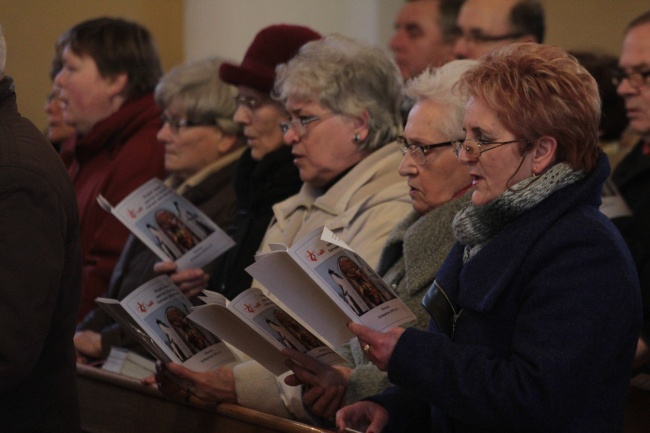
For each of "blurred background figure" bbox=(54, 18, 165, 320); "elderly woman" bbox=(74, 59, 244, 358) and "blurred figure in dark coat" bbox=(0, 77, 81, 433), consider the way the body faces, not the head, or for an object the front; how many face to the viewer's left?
3

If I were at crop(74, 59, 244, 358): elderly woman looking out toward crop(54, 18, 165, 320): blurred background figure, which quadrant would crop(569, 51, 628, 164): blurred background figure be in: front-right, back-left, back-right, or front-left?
back-right

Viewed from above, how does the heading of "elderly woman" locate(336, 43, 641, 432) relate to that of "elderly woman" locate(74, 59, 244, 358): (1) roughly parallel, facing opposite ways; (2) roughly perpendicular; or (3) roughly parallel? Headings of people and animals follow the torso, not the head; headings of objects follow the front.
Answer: roughly parallel

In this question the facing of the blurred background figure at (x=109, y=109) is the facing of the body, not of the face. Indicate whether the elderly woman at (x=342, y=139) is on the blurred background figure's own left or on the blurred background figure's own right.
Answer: on the blurred background figure's own left

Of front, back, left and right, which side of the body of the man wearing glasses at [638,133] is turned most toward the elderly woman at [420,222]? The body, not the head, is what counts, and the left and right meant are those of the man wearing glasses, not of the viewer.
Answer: front

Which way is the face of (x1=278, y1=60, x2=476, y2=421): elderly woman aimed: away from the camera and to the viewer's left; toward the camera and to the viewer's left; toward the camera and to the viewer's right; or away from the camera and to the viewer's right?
toward the camera and to the viewer's left

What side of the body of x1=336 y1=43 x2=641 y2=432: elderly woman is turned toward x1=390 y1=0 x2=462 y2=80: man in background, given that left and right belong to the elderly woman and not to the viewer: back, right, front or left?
right

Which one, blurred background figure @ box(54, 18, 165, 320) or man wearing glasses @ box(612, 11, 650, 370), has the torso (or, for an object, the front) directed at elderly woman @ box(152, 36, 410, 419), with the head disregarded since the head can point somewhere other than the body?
the man wearing glasses

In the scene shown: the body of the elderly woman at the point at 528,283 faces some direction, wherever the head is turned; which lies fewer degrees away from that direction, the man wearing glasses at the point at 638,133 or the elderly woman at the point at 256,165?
the elderly woman

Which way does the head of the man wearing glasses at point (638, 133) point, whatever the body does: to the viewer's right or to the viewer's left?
to the viewer's left

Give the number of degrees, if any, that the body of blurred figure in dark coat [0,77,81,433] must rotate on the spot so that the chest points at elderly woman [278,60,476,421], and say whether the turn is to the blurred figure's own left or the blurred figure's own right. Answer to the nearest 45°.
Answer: approximately 180°

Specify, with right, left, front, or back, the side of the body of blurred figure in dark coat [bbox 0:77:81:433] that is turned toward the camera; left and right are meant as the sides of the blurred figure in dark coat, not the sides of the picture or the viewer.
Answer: left

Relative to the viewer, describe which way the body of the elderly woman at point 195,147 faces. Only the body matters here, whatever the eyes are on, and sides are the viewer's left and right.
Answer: facing to the left of the viewer
